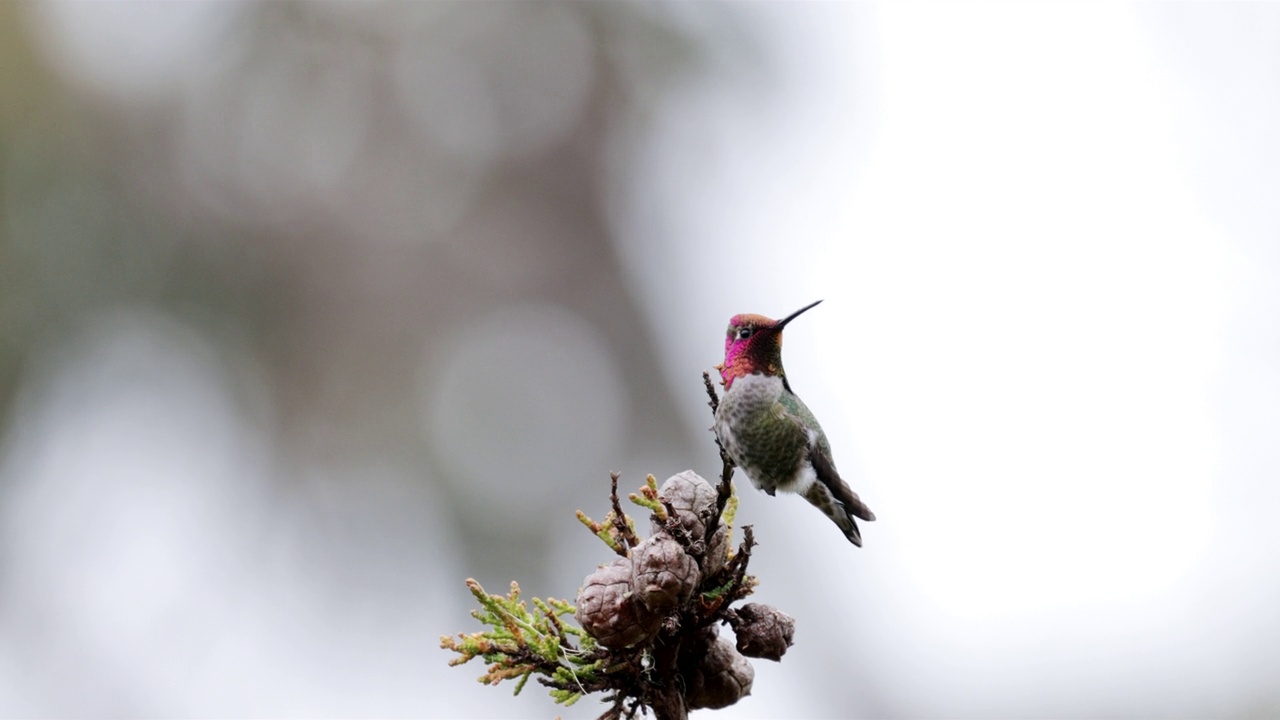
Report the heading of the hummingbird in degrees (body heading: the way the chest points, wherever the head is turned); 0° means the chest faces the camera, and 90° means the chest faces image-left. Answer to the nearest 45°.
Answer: approximately 45°
